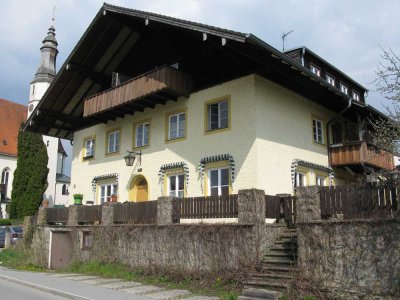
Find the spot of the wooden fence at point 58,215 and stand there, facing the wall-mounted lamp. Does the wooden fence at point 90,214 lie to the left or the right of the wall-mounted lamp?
right

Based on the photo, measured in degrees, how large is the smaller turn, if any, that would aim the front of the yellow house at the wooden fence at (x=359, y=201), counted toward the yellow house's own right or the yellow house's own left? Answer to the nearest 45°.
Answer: approximately 90° to the yellow house's own left

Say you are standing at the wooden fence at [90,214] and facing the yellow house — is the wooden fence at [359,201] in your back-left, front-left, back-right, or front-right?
front-right

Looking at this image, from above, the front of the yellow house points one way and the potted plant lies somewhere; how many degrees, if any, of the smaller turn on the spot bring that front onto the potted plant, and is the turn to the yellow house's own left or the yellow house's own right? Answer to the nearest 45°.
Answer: approximately 90° to the yellow house's own right

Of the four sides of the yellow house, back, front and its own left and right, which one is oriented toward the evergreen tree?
right

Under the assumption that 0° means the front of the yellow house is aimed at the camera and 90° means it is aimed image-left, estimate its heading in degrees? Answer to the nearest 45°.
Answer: approximately 45°

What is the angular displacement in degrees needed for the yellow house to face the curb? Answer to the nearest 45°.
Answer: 0° — it already faces it

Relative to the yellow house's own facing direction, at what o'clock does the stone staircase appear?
The stone staircase is roughly at 10 o'clock from the yellow house.

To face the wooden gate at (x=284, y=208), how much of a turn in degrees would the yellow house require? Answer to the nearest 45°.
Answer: approximately 90° to its left
